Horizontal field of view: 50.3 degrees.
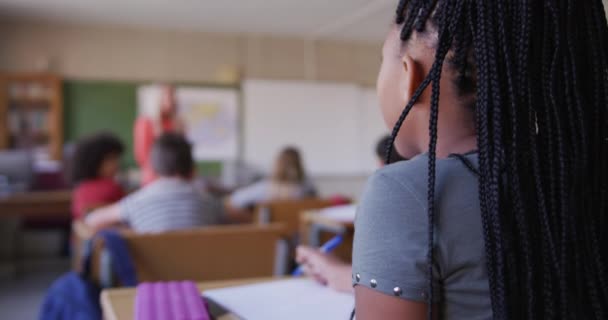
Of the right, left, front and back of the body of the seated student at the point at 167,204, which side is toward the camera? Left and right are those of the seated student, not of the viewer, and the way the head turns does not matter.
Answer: back

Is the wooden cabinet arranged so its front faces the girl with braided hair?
yes

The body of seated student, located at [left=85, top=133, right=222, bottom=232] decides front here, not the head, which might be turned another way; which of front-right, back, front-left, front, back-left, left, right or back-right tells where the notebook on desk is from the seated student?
back

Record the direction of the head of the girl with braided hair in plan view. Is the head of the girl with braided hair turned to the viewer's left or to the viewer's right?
to the viewer's left

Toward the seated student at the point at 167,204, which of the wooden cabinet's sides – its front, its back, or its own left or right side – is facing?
front

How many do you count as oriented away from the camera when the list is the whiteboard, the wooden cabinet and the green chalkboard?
0

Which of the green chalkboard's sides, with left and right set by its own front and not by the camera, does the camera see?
front

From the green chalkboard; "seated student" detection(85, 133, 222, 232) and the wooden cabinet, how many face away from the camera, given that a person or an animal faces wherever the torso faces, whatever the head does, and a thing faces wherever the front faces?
1

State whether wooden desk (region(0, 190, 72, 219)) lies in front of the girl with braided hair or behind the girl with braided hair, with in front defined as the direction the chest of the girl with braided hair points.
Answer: in front

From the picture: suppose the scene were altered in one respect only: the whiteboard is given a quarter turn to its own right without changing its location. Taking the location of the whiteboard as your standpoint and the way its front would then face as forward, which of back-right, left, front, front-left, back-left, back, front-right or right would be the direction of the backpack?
left

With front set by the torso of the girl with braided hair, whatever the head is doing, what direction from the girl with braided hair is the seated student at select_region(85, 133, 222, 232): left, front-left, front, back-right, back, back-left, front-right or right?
front

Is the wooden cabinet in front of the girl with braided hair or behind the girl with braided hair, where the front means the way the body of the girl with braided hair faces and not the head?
in front

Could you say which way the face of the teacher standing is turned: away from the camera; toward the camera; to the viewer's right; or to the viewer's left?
toward the camera

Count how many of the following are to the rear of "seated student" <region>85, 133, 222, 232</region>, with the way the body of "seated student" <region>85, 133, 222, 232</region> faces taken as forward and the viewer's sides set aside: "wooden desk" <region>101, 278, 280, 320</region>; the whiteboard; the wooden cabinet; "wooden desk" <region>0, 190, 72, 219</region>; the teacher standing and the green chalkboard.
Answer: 1

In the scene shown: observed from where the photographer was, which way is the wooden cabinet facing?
facing the viewer

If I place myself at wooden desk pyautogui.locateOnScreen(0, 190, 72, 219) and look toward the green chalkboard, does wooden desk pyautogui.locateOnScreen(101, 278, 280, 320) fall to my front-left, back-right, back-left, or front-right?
back-right

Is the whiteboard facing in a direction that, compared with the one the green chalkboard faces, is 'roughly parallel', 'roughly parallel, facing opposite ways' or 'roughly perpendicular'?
roughly parallel

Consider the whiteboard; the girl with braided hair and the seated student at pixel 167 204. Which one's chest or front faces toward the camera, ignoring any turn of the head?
the whiteboard

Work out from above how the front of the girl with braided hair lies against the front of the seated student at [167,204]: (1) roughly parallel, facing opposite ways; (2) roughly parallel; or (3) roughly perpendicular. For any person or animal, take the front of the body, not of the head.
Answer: roughly parallel

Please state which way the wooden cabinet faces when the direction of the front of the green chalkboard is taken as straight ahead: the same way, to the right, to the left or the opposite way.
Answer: the same way
